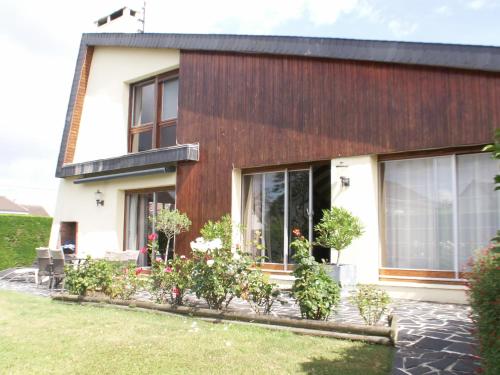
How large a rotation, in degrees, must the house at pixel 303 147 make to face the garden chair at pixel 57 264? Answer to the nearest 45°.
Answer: approximately 45° to its right

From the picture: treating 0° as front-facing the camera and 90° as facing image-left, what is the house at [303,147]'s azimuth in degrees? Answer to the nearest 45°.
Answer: approximately 45°

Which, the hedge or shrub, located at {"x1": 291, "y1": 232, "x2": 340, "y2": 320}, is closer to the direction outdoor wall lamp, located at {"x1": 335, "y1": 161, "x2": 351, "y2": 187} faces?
the shrub

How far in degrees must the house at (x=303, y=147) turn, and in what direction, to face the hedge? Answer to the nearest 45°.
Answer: approximately 90° to its right

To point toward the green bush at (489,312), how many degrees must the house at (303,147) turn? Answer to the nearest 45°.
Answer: approximately 45° to its left

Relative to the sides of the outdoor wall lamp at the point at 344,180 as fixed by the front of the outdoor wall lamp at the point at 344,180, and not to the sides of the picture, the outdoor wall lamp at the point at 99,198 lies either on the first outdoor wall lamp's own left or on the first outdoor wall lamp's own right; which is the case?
on the first outdoor wall lamp's own right

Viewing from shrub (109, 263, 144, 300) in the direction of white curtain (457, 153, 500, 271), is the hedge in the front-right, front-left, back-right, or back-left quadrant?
back-left

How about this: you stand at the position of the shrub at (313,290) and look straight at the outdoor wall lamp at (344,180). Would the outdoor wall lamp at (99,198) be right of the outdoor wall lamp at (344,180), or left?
left

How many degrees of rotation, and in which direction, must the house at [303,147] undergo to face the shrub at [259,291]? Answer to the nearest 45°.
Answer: approximately 45° to its left

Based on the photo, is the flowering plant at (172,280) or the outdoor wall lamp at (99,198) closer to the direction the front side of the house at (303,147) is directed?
the flowering plant
